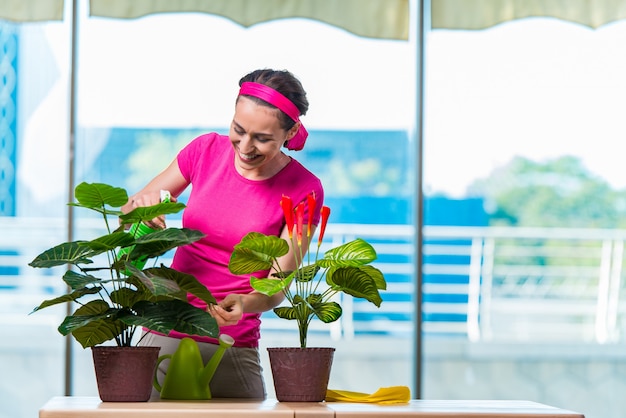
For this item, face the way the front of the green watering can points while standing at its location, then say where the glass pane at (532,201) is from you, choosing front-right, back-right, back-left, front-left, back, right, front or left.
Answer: front-left

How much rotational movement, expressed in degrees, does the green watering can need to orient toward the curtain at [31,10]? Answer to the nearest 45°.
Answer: approximately 90° to its left

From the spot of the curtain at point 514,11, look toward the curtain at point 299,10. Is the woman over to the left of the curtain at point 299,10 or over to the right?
left

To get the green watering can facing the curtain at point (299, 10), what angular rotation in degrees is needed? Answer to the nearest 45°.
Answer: approximately 90° to its left

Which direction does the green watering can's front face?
to the viewer's right

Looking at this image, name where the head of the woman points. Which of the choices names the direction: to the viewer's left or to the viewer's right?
to the viewer's left
